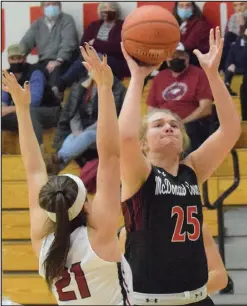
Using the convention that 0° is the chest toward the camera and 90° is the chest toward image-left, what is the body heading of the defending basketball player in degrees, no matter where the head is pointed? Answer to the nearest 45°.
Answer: approximately 225°

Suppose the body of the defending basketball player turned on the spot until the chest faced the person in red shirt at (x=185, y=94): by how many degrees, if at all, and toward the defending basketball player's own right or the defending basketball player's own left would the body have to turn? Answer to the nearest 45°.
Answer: approximately 45° to the defending basketball player's own left

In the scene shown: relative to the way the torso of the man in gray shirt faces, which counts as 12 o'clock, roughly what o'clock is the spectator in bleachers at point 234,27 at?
The spectator in bleachers is roughly at 10 o'clock from the man in gray shirt.

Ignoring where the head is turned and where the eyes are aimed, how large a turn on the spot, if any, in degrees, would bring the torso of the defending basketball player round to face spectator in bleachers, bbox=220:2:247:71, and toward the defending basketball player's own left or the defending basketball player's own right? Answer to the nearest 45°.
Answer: approximately 45° to the defending basketball player's own left

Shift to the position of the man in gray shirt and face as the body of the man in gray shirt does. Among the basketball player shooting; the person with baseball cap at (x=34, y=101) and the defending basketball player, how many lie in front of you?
3

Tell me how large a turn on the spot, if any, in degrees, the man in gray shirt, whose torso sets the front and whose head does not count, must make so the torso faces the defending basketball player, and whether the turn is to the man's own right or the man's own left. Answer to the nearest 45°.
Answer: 0° — they already face them

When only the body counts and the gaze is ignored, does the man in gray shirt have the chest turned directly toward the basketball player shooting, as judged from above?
yes

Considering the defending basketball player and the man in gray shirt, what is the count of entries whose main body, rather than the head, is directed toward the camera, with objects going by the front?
1

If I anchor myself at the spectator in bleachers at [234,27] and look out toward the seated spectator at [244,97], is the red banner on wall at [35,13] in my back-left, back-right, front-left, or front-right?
back-right

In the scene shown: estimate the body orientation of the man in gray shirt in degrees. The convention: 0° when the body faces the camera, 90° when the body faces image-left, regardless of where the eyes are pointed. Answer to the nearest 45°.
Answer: approximately 0°
